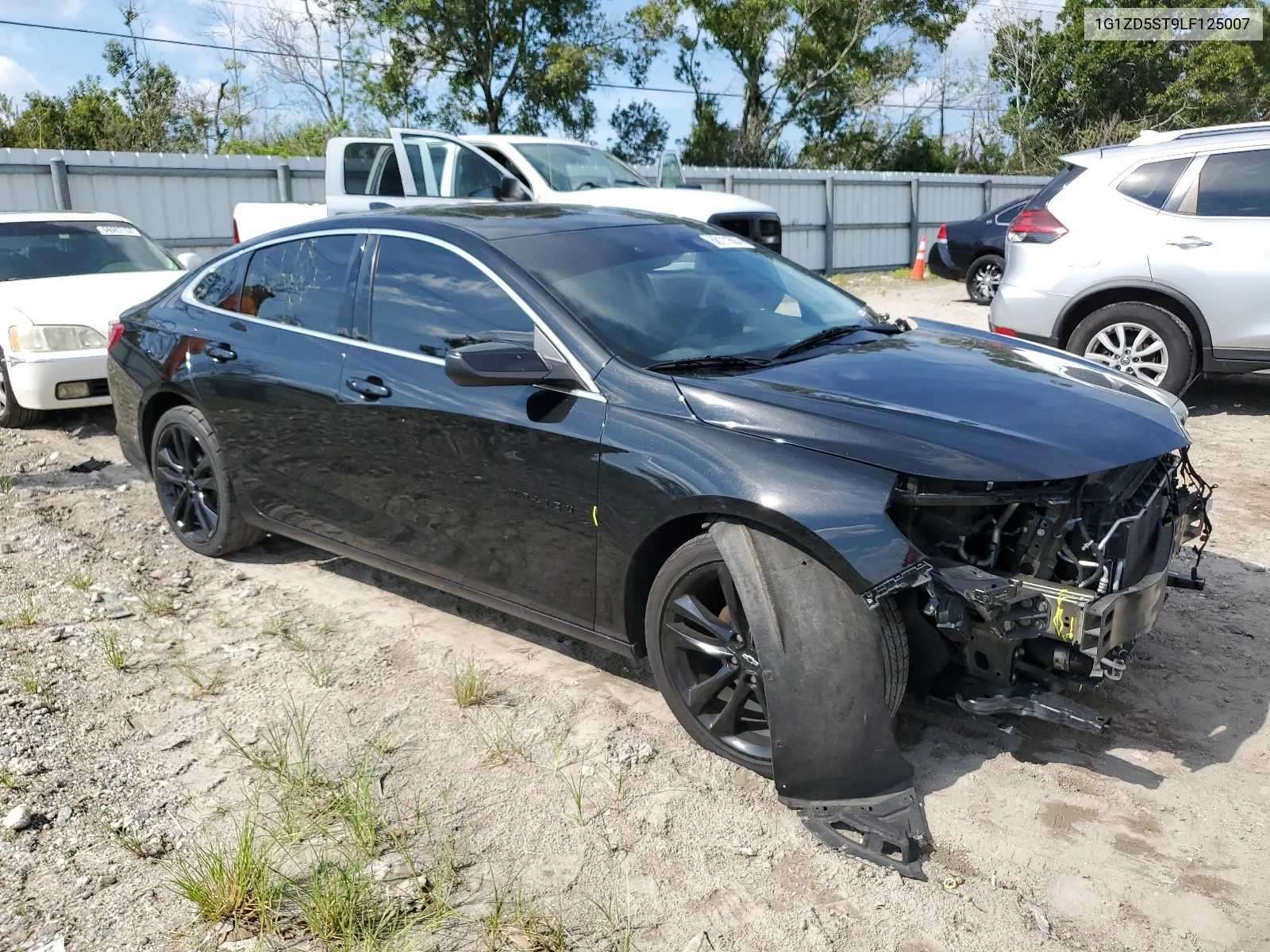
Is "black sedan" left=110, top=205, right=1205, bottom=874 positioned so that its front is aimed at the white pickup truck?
no

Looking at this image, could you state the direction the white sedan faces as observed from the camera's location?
facing the viewer and to the right of the viewer

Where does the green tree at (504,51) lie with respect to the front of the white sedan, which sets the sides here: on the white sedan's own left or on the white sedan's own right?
on the white sedan's own left

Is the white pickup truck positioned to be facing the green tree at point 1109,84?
no

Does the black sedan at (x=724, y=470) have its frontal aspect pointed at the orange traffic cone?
no

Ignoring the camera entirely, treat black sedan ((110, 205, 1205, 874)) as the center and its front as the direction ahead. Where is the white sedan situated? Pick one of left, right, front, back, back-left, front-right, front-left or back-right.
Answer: back

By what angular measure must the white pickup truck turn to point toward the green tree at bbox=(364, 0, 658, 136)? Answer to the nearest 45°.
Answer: approximately 135° to its left

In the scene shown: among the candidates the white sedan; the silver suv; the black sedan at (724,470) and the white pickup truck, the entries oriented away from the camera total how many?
0

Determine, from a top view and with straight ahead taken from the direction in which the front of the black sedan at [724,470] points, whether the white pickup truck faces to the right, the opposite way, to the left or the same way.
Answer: the same way

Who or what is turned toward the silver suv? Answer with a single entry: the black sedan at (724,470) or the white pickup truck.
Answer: the white pickup truck

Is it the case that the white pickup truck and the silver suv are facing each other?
no

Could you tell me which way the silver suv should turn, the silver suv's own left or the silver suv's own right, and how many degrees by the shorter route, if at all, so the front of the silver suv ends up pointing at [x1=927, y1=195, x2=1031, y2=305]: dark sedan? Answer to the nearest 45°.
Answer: approximately 90° to the silver suv's own left

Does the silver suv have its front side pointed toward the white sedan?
no

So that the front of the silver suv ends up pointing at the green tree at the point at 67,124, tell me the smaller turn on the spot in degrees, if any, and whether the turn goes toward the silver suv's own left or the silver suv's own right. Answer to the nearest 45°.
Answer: approximately 135° to the silver suv's own left

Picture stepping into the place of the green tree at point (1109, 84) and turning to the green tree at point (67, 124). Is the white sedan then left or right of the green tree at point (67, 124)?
left

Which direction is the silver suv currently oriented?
to the viewer's right
